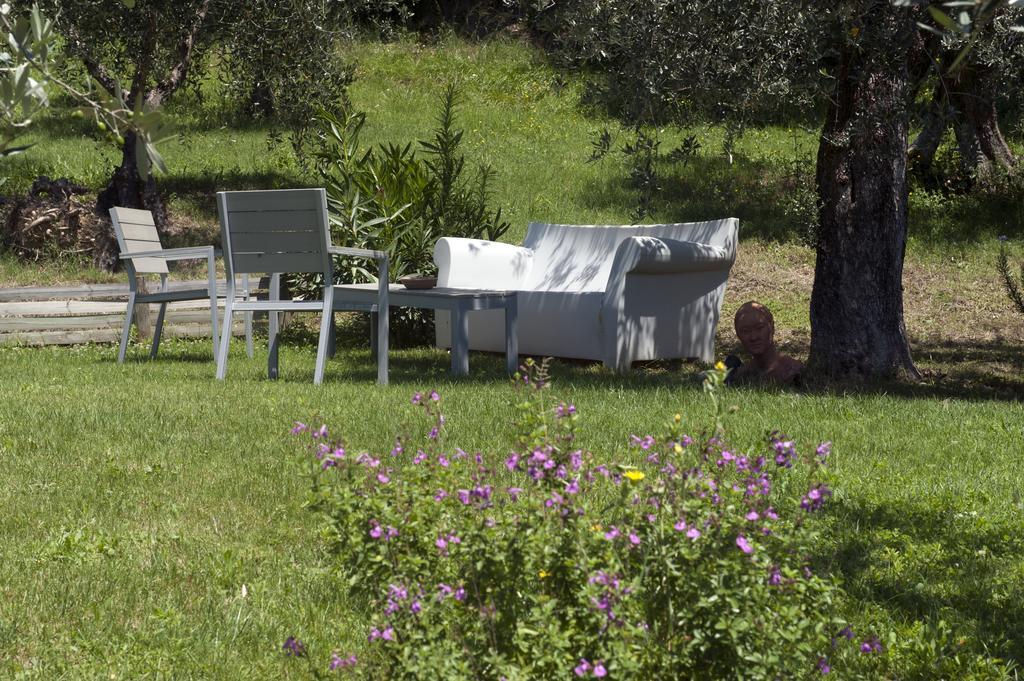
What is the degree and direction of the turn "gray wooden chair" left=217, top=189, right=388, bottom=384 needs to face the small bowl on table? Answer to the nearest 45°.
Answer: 0° — it already faces it

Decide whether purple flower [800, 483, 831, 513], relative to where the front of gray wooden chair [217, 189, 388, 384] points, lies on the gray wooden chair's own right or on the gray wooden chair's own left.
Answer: on the gray wooden chair's own right

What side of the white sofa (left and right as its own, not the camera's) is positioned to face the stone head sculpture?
left

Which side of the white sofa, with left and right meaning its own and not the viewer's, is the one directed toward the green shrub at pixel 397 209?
right

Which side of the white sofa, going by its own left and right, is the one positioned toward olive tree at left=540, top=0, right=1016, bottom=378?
left

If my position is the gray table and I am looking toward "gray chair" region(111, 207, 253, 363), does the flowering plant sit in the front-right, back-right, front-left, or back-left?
back-left

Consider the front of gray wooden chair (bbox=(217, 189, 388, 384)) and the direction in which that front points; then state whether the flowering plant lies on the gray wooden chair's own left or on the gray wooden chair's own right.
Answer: on the gray wooden chair's own right

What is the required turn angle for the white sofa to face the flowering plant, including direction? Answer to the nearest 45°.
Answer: approximately 45° to its left

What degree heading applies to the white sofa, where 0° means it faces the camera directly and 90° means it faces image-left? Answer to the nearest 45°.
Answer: approximately 45°

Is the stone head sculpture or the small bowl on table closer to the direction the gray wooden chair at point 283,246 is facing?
the small bowl on table

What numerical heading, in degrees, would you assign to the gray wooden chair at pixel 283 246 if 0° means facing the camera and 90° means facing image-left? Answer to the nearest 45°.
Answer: approximately 225°

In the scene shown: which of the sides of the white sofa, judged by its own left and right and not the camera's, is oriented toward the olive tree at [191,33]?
right
